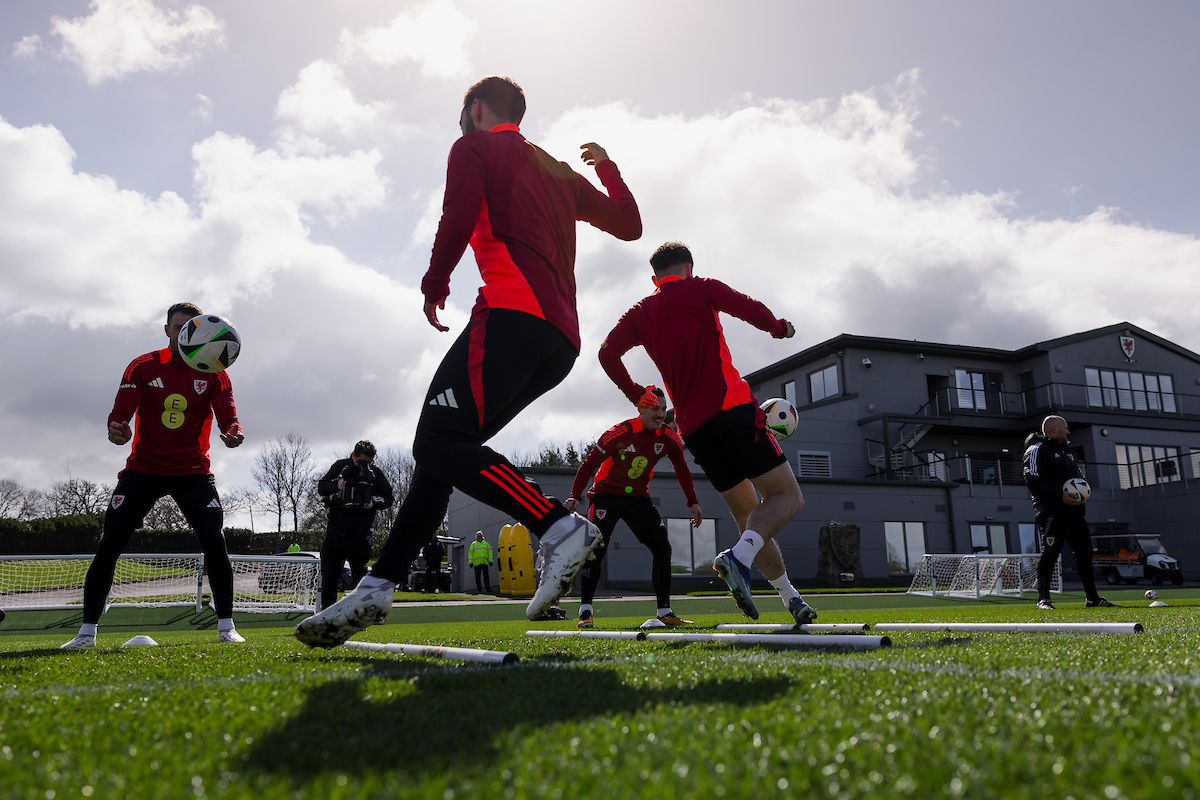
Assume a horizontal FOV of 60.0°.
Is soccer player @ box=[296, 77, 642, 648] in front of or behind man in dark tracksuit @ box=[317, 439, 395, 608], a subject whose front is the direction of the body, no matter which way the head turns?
in front

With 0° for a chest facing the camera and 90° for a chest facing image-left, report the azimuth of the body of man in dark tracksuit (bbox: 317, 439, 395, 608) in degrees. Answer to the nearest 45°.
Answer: approximately 0°

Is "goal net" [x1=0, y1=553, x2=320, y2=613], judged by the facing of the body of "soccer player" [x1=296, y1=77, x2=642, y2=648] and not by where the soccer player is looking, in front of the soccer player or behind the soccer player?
in front

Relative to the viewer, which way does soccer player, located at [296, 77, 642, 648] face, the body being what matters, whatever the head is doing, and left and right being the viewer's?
facing away from the viewer and to the left of the viewer

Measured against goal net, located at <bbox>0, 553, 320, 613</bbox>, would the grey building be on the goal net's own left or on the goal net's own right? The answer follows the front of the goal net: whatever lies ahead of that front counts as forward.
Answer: on the goal net's own left

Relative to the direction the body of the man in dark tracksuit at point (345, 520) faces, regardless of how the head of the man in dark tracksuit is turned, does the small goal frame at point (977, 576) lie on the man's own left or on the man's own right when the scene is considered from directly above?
on the man's own left

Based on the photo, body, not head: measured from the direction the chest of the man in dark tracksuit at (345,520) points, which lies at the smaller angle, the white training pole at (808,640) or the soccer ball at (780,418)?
the white training pole
